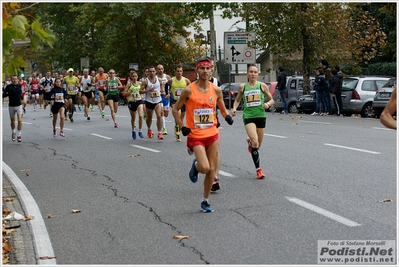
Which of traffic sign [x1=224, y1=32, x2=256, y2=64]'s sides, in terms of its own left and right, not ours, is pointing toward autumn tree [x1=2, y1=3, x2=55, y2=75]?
front

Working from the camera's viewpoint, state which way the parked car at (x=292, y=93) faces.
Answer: facing away from the viewer and to the right of the viewer

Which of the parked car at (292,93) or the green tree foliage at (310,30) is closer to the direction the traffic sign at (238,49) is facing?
the parked car

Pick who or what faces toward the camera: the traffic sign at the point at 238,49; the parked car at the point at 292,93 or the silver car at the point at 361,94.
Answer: the traffic sign

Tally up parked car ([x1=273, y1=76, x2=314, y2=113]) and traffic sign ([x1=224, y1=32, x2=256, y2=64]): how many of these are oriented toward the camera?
1

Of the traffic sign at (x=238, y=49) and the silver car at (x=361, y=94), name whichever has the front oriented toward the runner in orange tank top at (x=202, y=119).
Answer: the traffic sign

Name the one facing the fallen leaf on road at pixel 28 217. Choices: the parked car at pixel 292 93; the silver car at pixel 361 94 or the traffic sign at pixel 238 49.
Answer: the traffic sign
